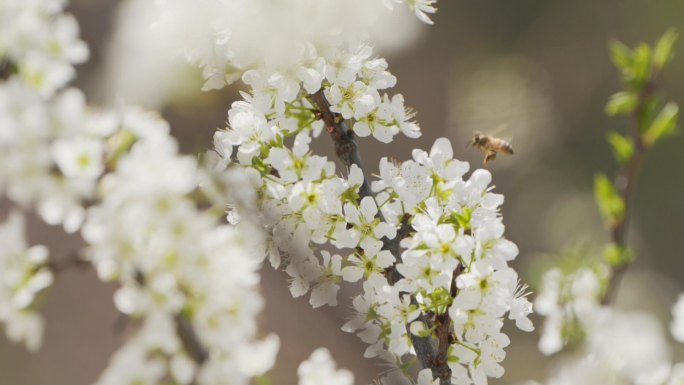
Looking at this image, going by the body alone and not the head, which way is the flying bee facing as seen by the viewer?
to the viewer's left

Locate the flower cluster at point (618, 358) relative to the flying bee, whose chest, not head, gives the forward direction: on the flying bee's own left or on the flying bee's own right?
on the flying bee's own left
